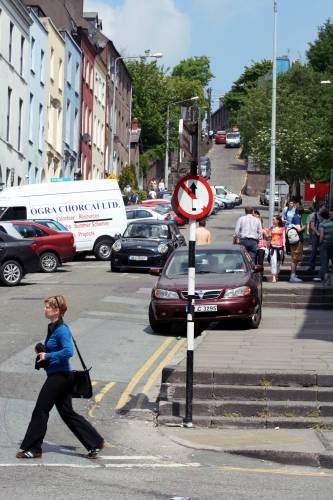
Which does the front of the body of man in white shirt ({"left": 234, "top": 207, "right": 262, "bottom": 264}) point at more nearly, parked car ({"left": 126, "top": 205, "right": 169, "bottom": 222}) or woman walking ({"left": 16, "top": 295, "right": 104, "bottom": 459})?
the parked car

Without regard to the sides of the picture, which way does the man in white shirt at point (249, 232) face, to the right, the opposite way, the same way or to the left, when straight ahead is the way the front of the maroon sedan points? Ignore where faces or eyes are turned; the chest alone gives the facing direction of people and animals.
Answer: the opposite way

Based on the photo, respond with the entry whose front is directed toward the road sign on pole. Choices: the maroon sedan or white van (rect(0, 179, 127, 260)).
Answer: the maroon sedan

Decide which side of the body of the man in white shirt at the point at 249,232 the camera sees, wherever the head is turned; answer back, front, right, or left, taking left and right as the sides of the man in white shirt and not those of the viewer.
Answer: back
